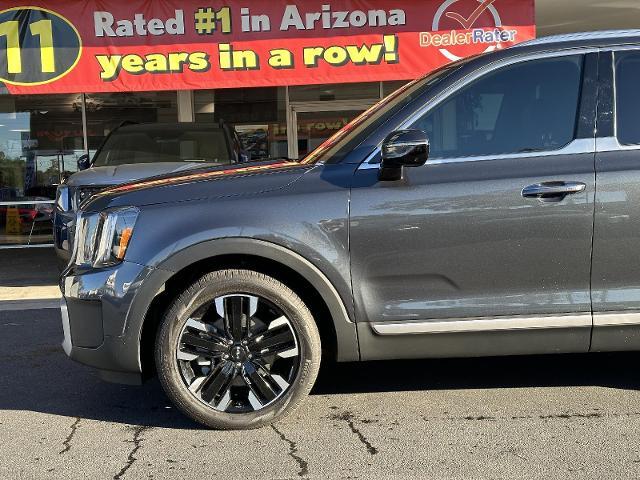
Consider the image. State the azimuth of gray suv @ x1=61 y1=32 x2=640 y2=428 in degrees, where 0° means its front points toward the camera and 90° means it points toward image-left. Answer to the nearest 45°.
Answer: approximately 90°

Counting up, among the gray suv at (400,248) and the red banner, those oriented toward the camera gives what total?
1

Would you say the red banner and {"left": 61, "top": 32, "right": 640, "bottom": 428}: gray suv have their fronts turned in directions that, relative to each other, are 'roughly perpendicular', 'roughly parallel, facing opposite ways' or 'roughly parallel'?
roughly perpendicular

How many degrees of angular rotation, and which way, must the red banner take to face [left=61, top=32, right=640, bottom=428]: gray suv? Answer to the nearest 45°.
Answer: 0° — it already faces it

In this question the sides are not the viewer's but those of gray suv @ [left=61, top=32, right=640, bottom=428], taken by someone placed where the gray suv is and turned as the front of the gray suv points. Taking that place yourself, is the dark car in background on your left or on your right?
on your right

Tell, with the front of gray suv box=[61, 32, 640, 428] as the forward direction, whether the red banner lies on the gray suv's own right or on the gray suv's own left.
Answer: on the gray suv's own right
